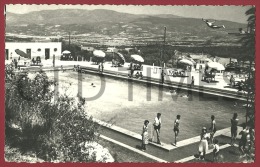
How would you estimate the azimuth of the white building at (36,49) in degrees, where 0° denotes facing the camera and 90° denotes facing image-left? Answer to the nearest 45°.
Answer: approximately 0°

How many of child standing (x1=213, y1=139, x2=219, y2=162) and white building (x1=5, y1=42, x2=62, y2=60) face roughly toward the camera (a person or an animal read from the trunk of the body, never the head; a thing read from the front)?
1

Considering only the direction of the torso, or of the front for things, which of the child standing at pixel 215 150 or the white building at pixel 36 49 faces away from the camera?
the child standing

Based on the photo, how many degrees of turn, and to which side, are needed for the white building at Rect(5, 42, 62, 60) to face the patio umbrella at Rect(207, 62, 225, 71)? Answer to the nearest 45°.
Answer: approximately 90° to its left

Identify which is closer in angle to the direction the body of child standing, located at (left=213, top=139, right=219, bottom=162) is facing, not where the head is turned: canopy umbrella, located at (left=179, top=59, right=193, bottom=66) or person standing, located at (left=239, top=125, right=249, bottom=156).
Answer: the canopy umbrella

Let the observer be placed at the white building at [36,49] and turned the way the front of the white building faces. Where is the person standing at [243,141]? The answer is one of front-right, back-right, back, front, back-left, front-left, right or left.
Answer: front-left

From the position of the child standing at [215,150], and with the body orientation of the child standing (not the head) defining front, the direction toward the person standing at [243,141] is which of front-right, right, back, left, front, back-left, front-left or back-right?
front-right

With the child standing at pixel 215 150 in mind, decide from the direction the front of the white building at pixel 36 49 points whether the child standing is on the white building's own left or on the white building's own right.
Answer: on the white building's own left

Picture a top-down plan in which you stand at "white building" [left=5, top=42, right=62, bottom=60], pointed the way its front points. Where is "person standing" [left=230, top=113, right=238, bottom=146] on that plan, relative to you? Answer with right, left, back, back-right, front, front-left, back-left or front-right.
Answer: front-left

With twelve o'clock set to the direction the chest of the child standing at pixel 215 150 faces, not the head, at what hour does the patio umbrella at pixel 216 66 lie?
The patio umbrella is roughly at 12 o'clock from the child standing.

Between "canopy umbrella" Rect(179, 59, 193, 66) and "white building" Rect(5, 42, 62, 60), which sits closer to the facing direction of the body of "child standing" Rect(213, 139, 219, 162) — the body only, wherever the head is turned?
the canopy umbrella

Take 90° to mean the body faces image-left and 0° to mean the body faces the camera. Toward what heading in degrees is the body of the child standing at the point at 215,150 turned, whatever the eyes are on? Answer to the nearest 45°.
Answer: approximately 180°
